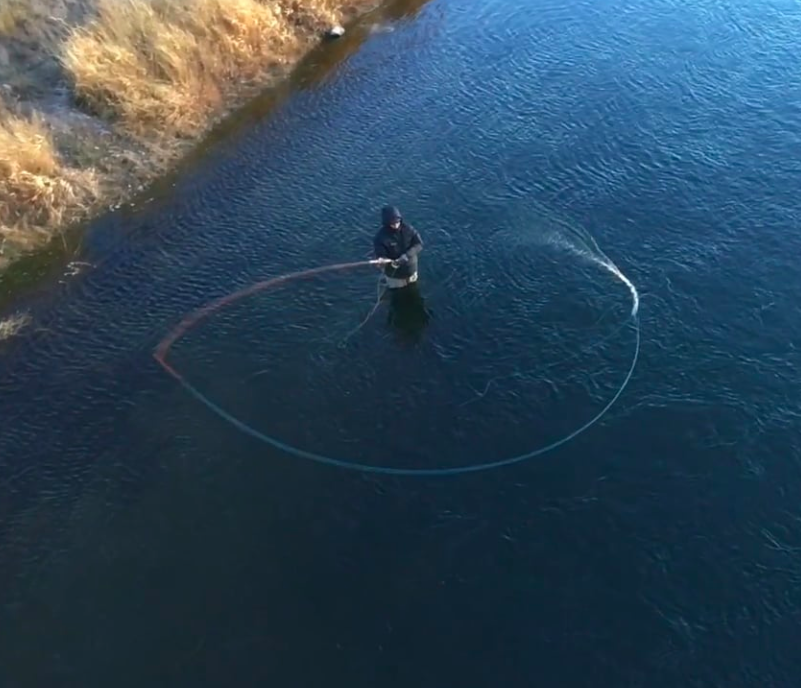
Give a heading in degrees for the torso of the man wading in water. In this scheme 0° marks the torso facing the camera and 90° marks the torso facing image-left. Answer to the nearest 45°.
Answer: approximately 0°
